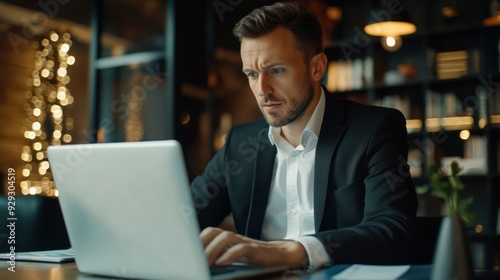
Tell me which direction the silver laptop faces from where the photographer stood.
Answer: facing away from the viewer and to the right of the viewer

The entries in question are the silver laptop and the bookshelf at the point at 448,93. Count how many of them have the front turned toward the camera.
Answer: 1

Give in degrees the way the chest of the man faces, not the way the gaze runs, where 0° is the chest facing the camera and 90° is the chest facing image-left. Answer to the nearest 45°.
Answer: approximately 45°

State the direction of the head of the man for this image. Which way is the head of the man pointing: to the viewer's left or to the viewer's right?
to the viewer's left

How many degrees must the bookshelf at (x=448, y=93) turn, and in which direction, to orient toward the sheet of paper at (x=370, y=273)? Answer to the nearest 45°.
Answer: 0° — it already faces it

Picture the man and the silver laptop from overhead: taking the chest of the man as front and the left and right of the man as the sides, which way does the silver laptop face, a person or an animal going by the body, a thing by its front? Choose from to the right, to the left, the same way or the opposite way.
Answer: the opposite way

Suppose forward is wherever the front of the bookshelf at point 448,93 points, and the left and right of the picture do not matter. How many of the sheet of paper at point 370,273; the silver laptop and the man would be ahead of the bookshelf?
3

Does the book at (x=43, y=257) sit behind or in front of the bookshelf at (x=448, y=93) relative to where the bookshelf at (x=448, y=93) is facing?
in front

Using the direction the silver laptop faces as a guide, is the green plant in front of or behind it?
in front

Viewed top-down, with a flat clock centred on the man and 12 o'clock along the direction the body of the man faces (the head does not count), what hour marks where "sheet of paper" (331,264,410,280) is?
The sheet of paper is roughly at 10 o'clock from the man.

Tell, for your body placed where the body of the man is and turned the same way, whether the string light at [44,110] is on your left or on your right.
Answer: on your right

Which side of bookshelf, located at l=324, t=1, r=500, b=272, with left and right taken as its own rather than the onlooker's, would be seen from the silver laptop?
front
